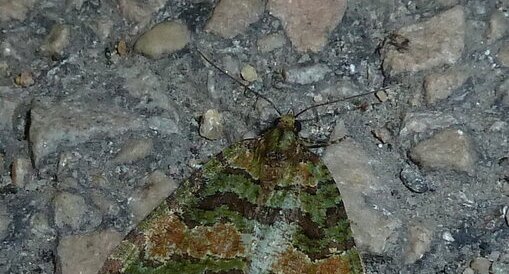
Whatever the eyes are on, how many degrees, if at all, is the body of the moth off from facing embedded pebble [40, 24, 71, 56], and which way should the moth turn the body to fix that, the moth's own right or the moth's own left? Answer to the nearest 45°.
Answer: approximately 45° to the moth's own left

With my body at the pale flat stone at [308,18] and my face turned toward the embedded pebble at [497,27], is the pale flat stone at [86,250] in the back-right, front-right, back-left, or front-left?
back-right

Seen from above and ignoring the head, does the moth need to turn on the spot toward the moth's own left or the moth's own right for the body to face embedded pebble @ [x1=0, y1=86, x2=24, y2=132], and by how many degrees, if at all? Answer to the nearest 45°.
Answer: approximately 90° to the moth's own left

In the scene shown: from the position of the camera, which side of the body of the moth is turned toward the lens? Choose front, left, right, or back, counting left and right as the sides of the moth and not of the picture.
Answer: back

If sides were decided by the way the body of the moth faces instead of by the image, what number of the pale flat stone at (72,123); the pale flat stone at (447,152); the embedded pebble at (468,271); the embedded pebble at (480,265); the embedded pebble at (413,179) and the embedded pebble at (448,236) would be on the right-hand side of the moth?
5

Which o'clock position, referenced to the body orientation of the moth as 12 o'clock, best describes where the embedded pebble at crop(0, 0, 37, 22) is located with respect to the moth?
The embedded pebble is roughly at 10 o'clock from the moth.

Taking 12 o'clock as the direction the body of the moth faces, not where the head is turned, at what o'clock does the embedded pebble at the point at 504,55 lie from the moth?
The embedded pebble is roughly at 2 o'clock from the moth.

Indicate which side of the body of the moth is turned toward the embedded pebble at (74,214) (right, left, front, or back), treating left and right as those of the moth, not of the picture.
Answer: left

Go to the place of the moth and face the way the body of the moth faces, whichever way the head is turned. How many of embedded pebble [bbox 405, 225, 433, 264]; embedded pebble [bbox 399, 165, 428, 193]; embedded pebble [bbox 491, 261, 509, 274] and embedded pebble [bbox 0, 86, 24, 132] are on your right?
3
